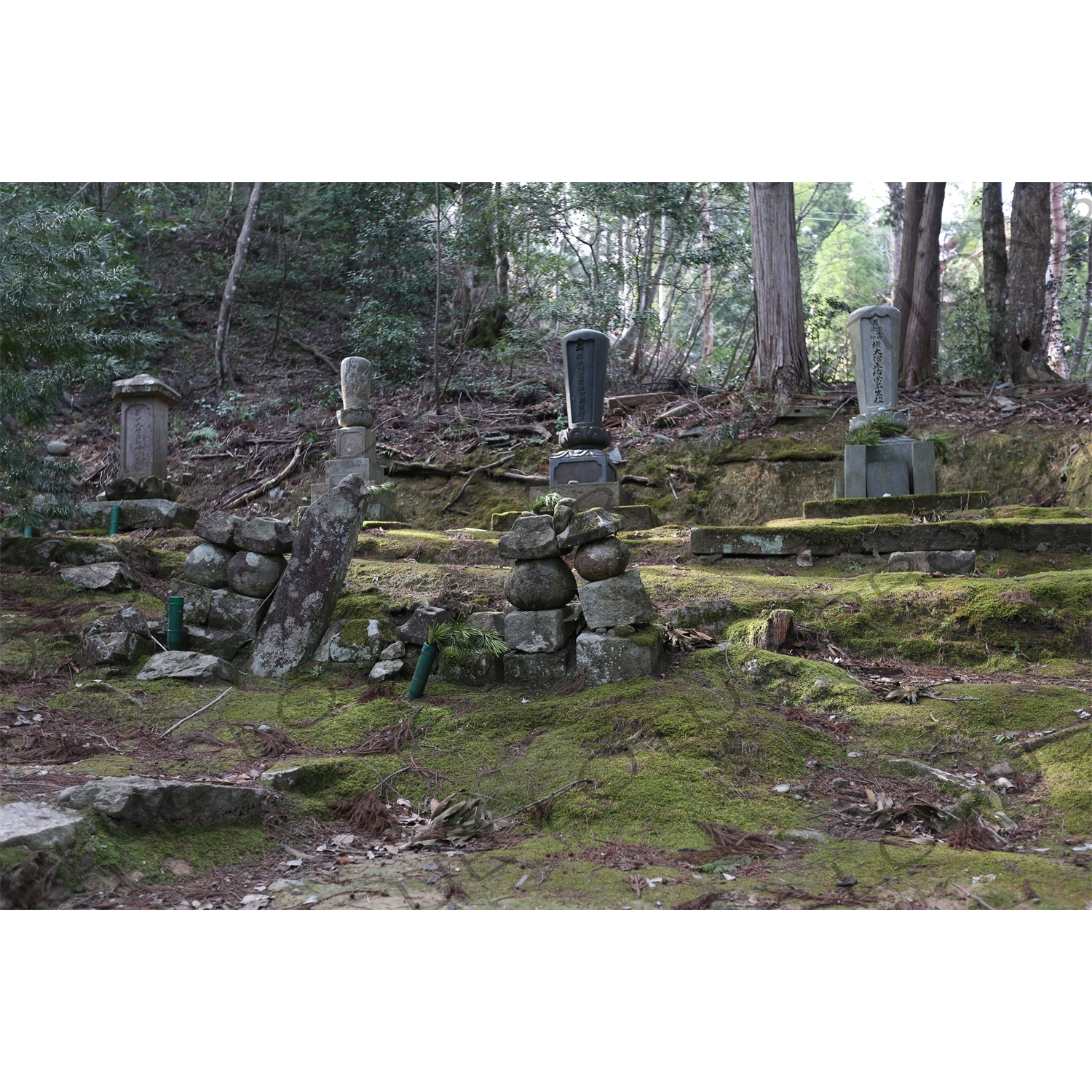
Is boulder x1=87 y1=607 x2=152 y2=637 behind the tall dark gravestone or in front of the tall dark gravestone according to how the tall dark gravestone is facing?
in front

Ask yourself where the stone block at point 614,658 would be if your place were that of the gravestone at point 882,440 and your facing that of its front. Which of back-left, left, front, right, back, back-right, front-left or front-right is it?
front

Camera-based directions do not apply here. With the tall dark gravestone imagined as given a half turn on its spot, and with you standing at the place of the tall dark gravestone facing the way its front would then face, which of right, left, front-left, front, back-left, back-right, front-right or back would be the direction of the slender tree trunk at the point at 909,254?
front-right

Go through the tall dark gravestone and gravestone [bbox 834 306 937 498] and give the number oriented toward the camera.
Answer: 2

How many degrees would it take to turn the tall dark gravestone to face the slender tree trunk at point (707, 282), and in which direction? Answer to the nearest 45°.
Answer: approximately 180°

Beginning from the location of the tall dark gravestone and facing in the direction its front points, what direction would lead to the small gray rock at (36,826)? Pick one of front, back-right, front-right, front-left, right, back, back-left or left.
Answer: front

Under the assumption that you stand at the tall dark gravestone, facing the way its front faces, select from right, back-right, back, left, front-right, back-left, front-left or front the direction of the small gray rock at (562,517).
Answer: front

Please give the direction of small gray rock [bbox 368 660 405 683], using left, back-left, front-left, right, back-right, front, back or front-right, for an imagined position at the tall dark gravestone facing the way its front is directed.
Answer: front

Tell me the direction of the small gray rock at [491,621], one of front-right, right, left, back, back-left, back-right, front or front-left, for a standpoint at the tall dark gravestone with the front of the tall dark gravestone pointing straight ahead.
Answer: front

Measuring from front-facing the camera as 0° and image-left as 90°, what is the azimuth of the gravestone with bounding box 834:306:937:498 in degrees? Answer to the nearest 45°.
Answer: approximately 0°

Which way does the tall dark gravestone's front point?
toward the camera
